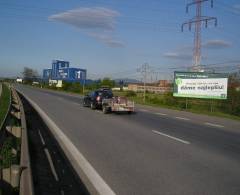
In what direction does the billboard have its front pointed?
toward the camera

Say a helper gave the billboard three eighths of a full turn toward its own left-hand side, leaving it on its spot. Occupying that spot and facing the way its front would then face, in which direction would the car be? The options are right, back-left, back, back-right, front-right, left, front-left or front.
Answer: back

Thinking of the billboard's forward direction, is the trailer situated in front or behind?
in front

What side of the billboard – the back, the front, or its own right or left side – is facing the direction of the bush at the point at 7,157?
front
